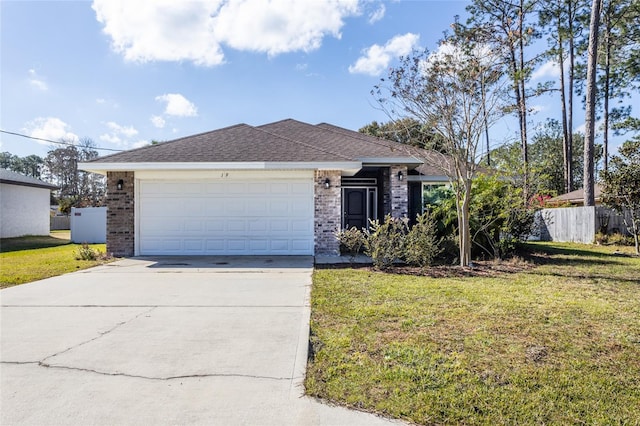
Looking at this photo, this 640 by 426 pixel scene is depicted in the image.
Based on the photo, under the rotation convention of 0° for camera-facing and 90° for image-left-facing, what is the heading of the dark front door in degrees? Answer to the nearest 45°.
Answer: approximately 0°

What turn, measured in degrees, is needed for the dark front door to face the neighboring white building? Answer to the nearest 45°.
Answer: approximately 90° to its right

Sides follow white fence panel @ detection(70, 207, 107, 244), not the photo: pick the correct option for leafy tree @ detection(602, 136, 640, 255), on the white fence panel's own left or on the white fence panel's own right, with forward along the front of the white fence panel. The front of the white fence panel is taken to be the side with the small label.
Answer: on the white fence panel's own left

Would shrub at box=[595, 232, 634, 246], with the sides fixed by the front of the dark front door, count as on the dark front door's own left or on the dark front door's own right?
on the dark front door's own left

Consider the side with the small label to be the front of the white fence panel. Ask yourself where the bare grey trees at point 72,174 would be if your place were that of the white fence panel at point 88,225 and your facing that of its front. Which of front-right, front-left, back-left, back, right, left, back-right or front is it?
back

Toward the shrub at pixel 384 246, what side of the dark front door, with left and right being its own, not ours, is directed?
front

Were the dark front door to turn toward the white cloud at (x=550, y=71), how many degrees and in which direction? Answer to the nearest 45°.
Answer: approximately 135° to its left

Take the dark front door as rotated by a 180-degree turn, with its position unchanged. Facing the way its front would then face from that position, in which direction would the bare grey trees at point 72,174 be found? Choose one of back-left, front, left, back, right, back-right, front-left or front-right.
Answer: front-left

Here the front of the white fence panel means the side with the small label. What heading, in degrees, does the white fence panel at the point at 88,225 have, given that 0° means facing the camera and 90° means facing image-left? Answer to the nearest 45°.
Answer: approximately 0°
